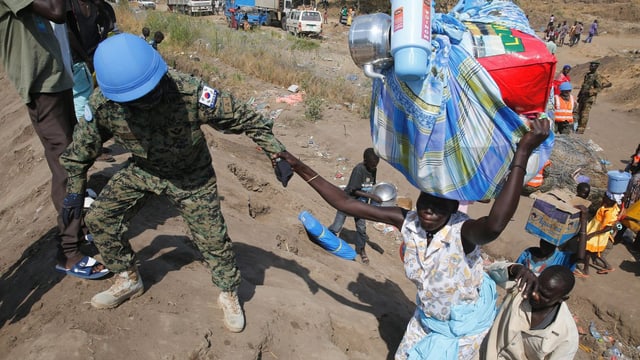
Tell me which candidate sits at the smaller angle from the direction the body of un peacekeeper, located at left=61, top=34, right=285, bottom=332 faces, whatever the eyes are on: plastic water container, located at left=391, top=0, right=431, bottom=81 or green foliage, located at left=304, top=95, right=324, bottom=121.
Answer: the plastic water container

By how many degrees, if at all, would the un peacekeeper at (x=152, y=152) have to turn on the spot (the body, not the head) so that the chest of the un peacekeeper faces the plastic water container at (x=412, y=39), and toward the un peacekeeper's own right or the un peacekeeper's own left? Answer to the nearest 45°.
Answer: approximately 45° to the un peacekeeper's own left
